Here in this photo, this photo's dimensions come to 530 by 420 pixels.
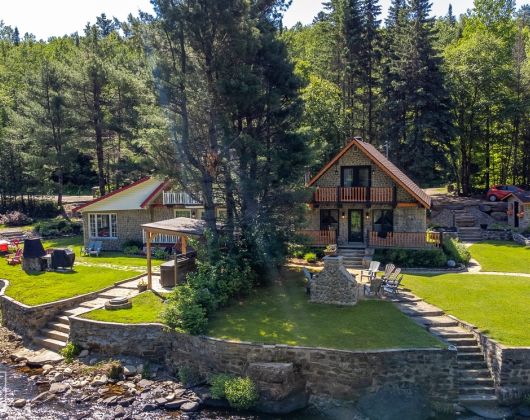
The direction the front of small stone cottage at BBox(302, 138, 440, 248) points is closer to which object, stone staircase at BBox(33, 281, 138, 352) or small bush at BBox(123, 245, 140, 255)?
the stone staircase

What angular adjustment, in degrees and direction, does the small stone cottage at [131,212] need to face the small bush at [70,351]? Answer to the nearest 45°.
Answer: approximately 45° to its right

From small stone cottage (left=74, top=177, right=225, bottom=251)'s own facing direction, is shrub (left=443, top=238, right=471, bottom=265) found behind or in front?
in front

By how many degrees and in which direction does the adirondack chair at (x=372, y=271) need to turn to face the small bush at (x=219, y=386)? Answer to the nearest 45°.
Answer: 0° — it already faces it

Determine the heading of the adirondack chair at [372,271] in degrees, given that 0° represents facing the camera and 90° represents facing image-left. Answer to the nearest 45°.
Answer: approximately 45°

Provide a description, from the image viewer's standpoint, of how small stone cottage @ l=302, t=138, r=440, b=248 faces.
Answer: facing the viewer

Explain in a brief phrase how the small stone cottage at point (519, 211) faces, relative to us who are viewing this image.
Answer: facing the viewer and to the left of the viewer

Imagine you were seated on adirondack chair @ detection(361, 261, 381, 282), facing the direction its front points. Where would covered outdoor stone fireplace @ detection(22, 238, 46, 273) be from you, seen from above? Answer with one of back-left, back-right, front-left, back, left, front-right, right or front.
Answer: front-right

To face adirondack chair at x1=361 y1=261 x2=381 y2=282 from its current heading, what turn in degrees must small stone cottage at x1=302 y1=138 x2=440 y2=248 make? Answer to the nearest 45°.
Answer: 0° — it already faces it

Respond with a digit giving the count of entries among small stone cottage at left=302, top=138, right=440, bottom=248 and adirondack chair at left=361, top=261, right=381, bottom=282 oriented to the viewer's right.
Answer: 0

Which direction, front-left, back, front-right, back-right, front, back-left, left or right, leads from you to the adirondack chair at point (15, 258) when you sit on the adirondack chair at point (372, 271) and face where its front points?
front-right

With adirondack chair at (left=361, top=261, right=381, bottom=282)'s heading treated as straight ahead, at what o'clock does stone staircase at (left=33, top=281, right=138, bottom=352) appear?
The stone staircase is roughly at 1 o'clock from the adirondack chair.

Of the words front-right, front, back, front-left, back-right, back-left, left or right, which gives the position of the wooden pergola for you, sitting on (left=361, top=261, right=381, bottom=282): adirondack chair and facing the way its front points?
front-right

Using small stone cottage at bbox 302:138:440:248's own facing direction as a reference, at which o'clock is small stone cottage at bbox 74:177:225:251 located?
small stone cottage at bbox 74:177:225:251 is roughly at 3 o'clock from small stone cottage at bbox 302:138:440:248.

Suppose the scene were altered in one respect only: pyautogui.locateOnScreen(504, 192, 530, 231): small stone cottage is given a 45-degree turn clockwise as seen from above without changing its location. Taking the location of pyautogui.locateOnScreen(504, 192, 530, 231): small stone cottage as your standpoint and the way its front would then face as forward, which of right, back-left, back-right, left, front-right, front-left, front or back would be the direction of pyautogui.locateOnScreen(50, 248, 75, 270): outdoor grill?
front-left
